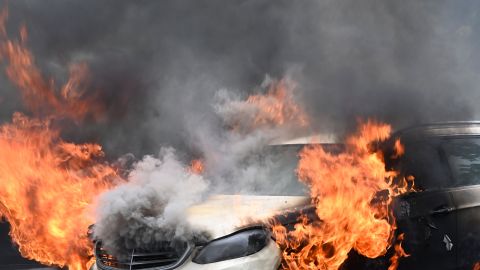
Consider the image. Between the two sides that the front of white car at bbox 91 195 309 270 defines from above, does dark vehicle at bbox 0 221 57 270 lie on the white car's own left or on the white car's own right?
on the white car's own right

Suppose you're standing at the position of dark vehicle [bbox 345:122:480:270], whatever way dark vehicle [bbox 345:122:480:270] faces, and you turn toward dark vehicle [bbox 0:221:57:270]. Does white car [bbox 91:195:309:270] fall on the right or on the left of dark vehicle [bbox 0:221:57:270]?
left

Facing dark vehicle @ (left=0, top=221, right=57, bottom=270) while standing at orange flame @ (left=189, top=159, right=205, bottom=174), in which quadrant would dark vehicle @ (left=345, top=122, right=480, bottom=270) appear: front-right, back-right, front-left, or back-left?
back-left

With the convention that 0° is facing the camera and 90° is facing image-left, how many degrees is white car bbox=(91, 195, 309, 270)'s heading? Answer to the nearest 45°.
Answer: approximately 45°

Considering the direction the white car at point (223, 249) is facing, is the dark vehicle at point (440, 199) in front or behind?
behind
